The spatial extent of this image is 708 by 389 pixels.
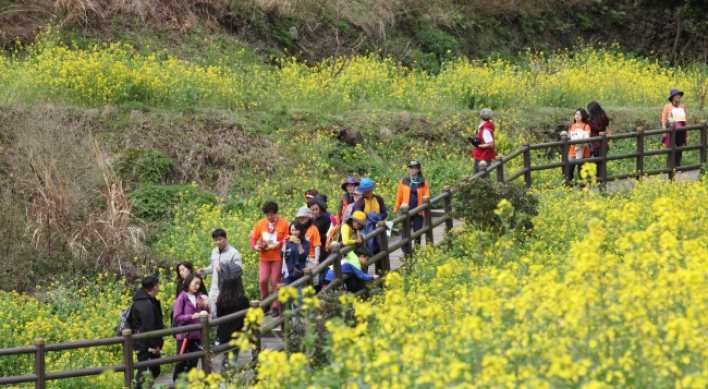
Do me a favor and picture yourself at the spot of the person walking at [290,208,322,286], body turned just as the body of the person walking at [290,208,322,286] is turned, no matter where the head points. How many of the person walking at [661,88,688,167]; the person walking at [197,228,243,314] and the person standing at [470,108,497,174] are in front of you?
1

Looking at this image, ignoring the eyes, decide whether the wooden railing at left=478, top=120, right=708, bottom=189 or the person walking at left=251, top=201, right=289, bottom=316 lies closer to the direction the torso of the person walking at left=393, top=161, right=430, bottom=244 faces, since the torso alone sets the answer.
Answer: the person walking

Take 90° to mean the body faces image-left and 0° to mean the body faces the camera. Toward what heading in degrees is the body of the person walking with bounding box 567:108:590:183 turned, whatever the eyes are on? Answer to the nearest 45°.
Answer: approximately 45°

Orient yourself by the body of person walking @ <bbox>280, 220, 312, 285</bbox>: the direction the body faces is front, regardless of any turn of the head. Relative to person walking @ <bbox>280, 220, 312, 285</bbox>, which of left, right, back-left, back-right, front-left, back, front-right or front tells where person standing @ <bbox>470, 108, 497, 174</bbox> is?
back
